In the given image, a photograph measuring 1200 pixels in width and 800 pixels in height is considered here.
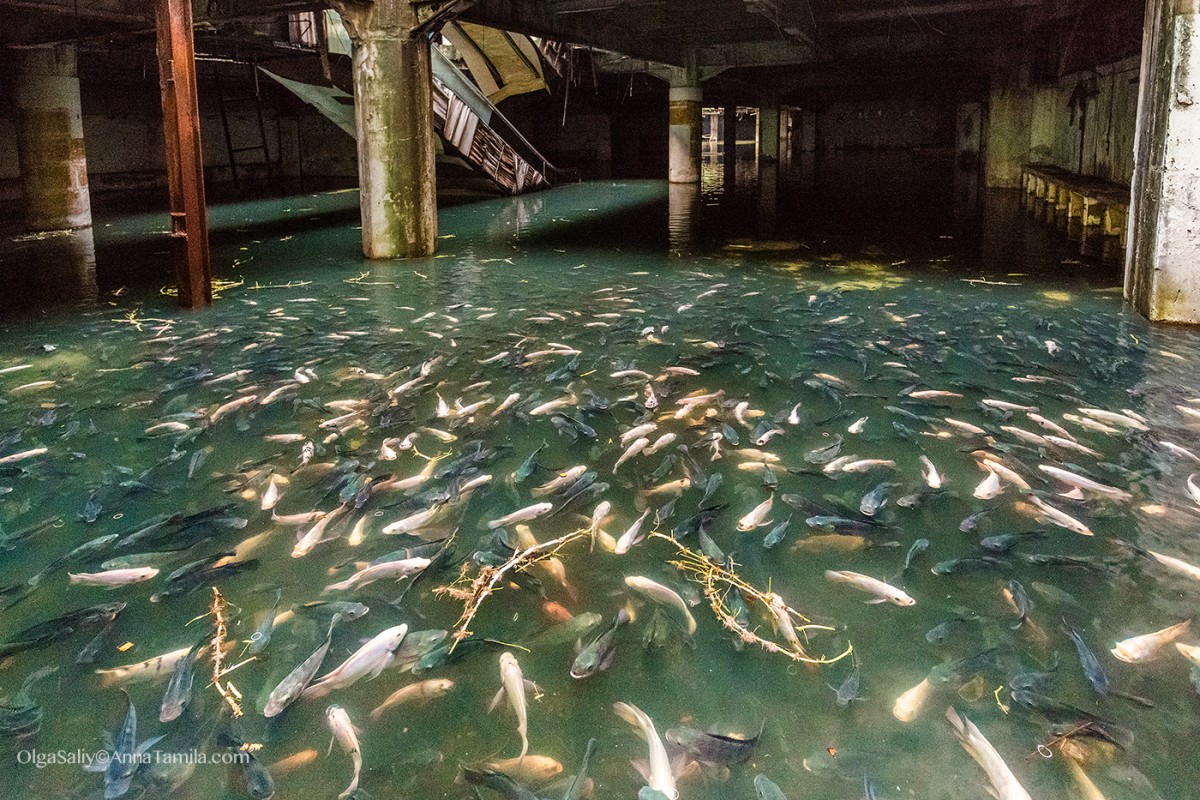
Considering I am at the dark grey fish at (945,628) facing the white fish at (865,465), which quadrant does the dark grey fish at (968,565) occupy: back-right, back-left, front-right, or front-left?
front-right

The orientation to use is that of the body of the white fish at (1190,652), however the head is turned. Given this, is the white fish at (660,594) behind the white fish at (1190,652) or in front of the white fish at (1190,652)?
in front

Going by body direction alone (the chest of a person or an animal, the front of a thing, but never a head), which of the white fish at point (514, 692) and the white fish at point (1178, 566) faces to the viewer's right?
the white fish at point (1178, 566)

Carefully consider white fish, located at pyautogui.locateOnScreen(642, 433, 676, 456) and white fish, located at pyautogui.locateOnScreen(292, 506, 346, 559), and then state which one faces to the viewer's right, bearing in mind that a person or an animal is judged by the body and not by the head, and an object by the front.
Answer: white fish, located at pyautogui.locateOnScreen(642, 433, 676, 456)

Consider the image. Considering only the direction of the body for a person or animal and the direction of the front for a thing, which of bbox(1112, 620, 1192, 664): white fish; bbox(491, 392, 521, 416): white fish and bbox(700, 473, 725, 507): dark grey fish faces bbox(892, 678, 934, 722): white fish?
bbox(1112, 620, 1192, 664): white fish

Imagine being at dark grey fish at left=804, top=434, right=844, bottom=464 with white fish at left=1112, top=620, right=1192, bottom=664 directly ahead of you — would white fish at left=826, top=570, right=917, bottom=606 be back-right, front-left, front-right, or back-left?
front-right

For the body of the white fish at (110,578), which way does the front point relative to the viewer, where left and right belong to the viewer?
facing to the right of the viewer

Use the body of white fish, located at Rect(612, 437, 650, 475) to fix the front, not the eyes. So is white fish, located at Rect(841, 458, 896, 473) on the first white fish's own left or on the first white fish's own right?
on the first white fish's own right

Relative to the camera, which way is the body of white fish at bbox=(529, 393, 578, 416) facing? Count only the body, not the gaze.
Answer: to the viewer's left

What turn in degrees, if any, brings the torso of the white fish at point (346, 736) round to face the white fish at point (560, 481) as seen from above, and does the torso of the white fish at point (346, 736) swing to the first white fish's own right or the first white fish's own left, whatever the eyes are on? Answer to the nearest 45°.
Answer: approximately 45° to the first white fish's own right
